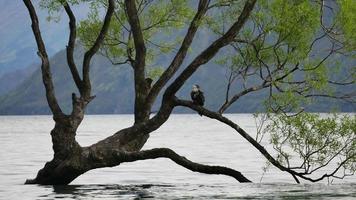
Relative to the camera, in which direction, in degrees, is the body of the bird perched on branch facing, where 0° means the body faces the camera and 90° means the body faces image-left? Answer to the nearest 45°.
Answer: approximately 45°
